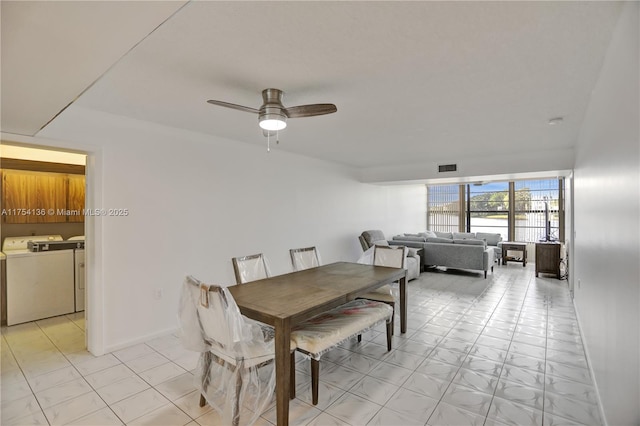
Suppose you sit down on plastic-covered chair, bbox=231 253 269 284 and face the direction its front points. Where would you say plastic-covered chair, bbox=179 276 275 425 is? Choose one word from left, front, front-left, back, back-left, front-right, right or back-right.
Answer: front-right

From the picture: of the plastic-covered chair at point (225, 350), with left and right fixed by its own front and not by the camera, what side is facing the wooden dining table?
front

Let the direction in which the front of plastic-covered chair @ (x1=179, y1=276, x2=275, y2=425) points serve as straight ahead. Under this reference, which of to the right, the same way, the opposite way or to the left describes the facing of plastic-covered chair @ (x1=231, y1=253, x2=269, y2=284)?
to the right

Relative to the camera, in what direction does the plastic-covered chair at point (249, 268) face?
facing the viewer and to the right of the viewer

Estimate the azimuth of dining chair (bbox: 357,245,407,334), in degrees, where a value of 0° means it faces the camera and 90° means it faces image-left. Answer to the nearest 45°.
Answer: approximately 45°

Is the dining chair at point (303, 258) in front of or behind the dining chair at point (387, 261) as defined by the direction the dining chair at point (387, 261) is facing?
in front

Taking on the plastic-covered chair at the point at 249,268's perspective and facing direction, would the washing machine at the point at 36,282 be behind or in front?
behind

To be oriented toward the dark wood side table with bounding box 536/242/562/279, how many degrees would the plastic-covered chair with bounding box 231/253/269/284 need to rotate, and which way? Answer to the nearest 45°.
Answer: approximately 45° to its left

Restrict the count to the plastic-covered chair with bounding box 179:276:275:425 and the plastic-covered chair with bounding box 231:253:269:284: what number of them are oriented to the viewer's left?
0

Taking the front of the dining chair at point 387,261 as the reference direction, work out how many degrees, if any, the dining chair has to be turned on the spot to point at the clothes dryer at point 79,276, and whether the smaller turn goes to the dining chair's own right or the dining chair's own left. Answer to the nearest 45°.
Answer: approximately 45° to the dining chair's own right

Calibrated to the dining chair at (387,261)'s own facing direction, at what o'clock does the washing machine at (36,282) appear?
The washing machine is roughly at 1 o'clock from the dining chair.

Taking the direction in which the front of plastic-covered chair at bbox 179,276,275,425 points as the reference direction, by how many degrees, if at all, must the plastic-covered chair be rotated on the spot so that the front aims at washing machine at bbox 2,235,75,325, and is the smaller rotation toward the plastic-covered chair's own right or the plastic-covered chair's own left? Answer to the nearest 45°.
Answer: approximately 90° to the plastic-covered chair's own left

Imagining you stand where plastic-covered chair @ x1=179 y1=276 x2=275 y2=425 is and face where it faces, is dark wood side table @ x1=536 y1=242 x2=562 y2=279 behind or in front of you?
in front

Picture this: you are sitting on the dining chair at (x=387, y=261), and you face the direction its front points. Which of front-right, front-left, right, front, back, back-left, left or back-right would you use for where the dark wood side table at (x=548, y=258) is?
back

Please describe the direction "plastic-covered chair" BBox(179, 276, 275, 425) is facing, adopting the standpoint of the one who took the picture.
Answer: facing away from the viewer and to the right of the viewer
